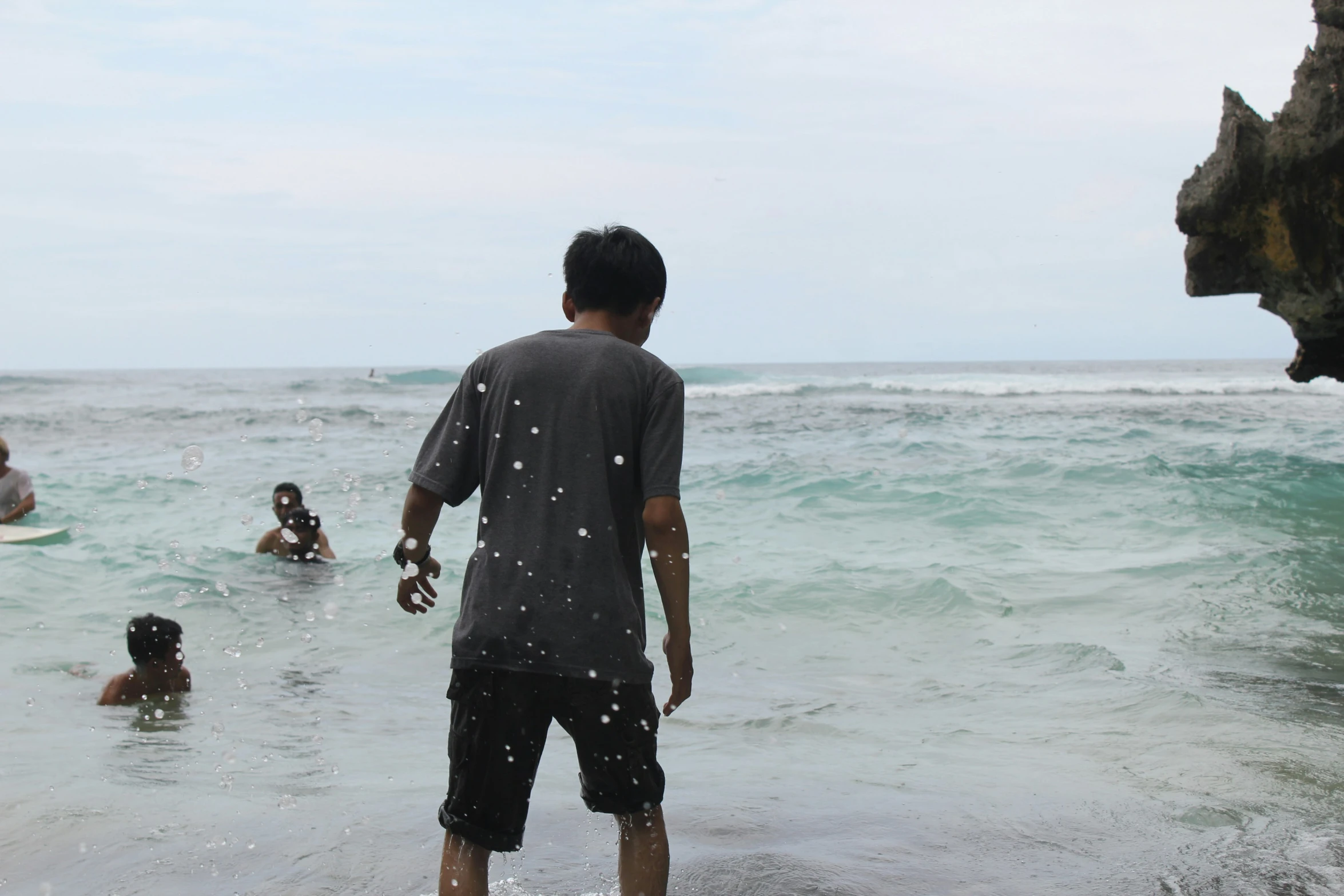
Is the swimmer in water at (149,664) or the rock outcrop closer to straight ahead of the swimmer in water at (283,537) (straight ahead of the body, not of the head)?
the swimmer in water

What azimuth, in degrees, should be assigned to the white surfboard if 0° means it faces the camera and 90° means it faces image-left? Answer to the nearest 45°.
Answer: approximately 270°

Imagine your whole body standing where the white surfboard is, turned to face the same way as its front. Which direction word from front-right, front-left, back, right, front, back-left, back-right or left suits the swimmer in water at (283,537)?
front-right

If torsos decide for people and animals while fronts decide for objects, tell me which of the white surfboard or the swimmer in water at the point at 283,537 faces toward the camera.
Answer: the swimmer in water

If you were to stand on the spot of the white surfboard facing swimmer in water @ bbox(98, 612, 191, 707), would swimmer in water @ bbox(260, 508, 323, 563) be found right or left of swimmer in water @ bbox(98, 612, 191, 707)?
left

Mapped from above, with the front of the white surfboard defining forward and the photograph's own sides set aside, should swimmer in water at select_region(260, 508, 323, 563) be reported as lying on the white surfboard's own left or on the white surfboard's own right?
on the white surfboard's own right

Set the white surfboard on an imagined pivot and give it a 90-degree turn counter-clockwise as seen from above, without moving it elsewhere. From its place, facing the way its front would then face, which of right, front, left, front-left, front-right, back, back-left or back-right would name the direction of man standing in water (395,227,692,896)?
back

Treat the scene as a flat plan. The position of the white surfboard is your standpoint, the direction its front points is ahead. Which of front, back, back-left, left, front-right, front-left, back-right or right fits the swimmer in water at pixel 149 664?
right

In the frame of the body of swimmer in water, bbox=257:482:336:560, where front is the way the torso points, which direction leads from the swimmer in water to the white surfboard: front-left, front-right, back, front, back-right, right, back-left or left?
back-right

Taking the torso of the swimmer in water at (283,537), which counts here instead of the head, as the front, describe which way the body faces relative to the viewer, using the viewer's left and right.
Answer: facing the viewer

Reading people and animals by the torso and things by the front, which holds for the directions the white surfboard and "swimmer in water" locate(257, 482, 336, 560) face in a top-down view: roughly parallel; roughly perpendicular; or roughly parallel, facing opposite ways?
roughly perpendicular

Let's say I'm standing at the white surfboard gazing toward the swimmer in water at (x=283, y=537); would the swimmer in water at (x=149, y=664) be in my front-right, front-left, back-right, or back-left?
front-right

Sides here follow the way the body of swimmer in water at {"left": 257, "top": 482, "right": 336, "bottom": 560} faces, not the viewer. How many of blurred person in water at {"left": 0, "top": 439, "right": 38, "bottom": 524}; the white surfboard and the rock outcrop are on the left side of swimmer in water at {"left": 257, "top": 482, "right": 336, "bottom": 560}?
1

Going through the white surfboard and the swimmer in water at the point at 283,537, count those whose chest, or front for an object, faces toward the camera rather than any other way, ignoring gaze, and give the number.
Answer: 1

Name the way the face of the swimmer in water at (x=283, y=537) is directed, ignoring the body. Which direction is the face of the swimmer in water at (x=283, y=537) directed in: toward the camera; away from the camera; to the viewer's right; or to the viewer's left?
toward the camera

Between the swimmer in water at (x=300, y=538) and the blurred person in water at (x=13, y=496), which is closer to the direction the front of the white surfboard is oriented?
the swimmer in water

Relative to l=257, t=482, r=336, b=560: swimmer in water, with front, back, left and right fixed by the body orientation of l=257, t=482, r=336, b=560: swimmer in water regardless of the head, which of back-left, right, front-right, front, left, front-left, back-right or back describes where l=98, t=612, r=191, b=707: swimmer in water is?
front
